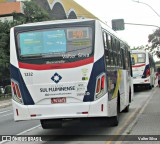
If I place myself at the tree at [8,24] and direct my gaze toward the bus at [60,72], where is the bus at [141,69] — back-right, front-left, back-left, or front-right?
front-left

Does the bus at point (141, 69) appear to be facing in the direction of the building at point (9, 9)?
no

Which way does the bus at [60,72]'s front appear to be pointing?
away from the camera

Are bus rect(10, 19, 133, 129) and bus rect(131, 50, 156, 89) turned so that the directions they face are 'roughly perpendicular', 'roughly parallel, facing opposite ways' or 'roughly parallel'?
roughly parallel

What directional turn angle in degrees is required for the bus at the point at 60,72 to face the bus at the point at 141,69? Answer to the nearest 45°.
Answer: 0° — it already faces it
